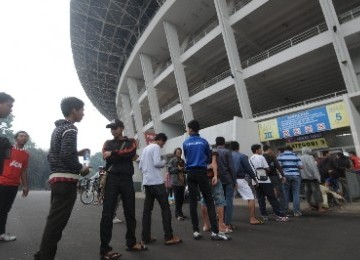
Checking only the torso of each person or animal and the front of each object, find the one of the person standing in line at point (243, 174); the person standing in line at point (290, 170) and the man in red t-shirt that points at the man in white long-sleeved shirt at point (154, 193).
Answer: the man in red t-shirt

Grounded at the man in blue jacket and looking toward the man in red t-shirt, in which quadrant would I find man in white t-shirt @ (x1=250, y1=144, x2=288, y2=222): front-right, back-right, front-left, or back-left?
back-right

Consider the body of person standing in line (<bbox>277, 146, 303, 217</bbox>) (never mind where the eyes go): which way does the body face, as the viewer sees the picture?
away from the camera

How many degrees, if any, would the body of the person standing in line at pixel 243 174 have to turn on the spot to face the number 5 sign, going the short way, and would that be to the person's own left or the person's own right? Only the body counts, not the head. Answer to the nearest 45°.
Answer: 0° — they already face it

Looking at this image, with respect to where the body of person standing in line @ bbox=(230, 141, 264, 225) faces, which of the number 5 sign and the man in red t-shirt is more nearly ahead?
the number 5 sign
